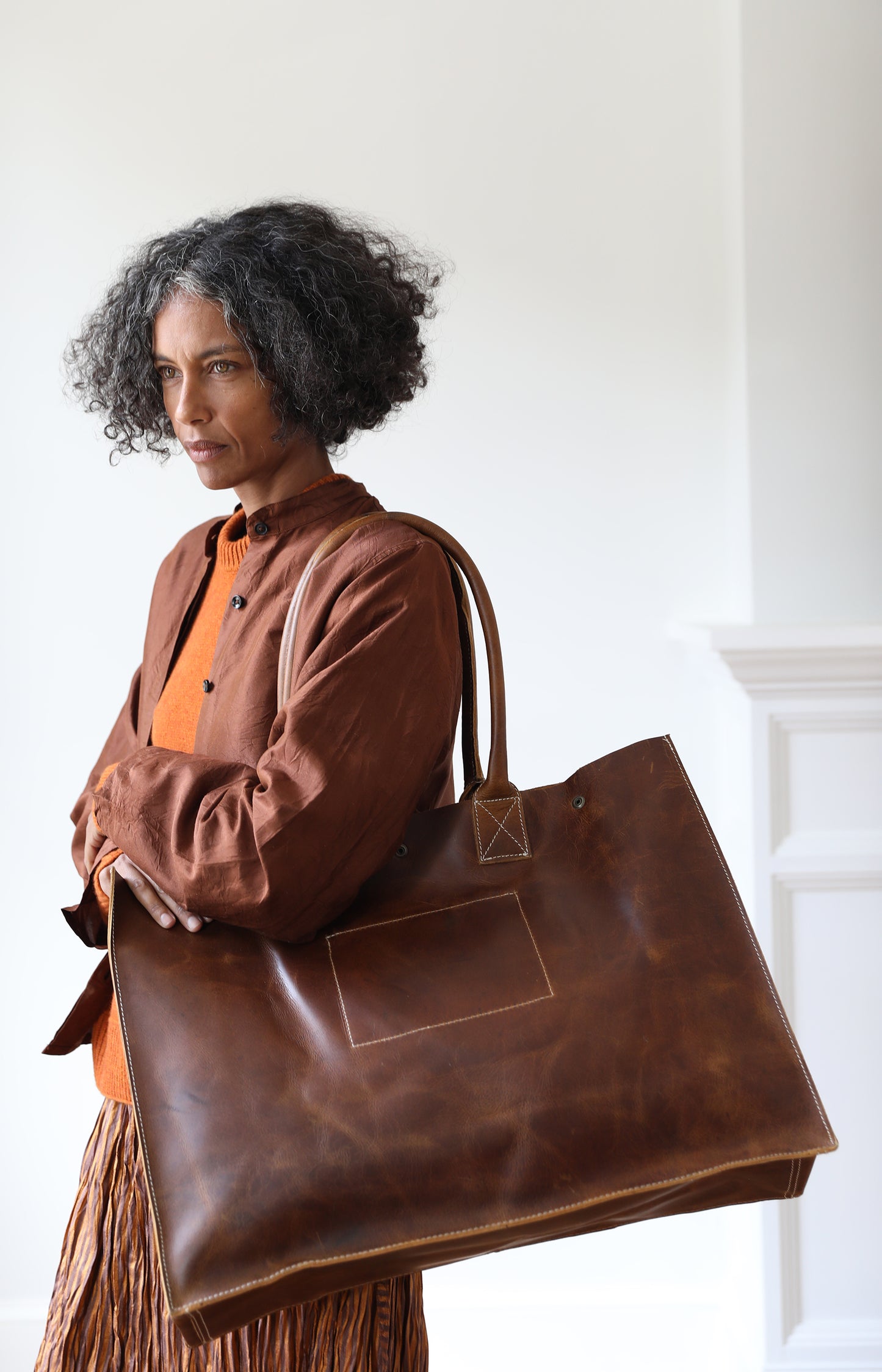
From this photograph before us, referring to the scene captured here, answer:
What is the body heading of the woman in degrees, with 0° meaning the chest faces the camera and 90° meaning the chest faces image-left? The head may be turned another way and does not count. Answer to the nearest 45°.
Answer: approximately 45°
